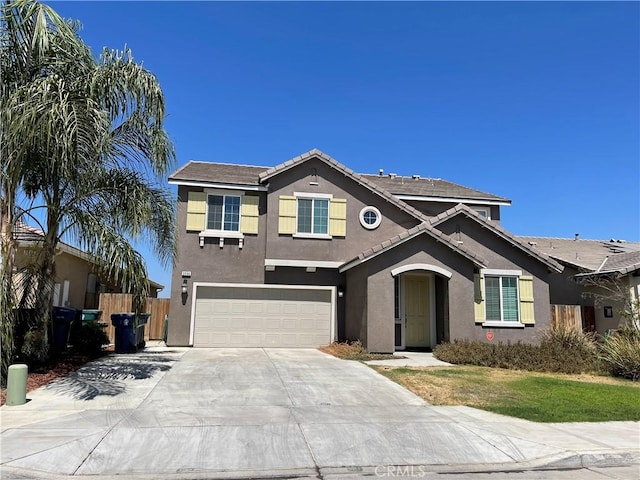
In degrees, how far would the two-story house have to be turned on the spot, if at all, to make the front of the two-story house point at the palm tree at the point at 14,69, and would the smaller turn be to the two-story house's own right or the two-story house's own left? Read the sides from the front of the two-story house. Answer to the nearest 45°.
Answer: approximately 45° to the two-story house's own right

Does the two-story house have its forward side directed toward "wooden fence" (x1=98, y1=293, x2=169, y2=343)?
no

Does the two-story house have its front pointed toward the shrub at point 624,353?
no

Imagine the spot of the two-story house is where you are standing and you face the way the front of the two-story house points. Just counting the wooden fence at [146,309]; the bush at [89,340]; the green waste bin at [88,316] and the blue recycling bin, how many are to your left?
0

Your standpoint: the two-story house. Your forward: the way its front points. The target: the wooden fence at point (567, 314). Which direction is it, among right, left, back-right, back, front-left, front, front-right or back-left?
left

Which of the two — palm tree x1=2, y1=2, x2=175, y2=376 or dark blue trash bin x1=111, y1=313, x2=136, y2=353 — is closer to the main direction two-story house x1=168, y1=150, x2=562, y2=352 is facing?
the palm tree

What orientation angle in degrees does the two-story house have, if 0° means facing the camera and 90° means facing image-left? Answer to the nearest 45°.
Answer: approximately 0°

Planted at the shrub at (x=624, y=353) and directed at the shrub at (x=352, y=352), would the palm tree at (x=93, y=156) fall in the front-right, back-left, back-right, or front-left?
front-left

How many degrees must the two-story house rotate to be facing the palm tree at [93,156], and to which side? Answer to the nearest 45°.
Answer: approximately 45° to its right

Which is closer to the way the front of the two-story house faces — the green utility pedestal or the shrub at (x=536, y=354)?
the green utility pedestal

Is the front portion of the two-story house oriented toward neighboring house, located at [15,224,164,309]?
no

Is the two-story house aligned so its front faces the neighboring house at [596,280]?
no

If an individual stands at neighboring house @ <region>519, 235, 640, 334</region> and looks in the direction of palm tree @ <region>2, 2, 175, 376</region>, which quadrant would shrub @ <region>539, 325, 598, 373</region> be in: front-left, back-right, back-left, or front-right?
front-left

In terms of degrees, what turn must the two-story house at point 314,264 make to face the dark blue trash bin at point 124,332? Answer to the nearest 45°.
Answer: approximately 45° to its right

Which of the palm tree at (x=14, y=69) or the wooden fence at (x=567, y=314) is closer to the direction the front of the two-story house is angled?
the palm tree

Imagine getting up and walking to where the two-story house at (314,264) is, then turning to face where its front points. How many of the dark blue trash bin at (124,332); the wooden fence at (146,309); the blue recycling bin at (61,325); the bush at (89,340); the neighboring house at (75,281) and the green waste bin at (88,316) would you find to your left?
0

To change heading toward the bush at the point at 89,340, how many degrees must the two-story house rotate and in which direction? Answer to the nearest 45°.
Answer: approximately 45° to its right
